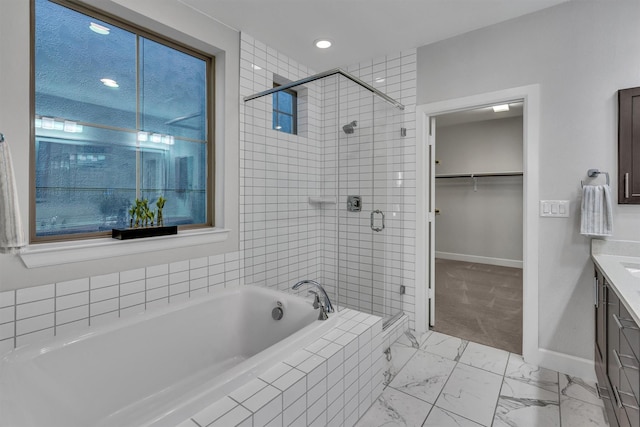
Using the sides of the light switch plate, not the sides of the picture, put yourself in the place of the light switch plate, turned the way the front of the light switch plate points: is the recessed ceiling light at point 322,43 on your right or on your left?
on your right

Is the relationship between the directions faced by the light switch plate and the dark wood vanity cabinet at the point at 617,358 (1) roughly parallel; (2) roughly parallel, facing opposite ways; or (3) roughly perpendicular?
roughly perpendicular

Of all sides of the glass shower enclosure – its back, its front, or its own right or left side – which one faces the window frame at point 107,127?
right

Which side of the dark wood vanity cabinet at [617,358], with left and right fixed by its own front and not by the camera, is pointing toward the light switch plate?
right

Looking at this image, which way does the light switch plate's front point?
toward the camera

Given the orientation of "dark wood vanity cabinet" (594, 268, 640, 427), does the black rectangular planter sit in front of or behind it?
in front

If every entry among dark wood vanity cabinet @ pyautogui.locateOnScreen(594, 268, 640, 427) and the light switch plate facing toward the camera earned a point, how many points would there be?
1

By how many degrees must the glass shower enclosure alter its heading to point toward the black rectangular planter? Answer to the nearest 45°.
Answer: approximately 90° to its right

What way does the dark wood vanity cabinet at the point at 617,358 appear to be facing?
to the viewer's left

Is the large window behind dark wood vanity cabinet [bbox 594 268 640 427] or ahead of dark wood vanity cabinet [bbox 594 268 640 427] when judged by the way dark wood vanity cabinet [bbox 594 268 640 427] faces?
ahead

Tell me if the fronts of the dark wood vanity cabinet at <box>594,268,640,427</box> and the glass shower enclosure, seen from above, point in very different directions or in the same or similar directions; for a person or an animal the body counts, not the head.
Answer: very different directions
